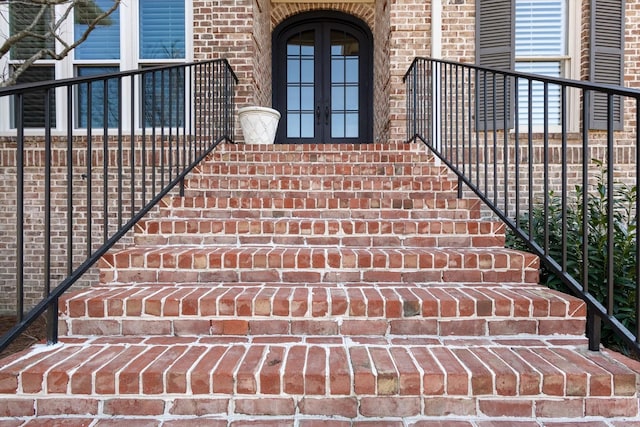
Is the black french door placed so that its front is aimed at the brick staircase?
yes

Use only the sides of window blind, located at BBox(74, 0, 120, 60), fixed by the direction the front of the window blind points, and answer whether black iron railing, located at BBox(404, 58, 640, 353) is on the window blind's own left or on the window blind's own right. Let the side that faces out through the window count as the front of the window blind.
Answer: on the window blind's own left

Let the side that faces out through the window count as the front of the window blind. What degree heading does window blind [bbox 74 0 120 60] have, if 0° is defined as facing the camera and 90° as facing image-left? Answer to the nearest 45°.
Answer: approximately 0°

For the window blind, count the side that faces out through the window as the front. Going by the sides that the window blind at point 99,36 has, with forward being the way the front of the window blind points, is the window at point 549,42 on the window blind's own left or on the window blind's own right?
on the window blind's own left

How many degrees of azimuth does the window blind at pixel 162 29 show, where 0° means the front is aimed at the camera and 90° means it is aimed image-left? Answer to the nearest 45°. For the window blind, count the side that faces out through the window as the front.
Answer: approximately 0°

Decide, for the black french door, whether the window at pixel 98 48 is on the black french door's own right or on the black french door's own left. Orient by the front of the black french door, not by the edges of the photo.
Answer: on the black french door's own right

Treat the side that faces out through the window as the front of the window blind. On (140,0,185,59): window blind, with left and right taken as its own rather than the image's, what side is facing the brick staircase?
front
